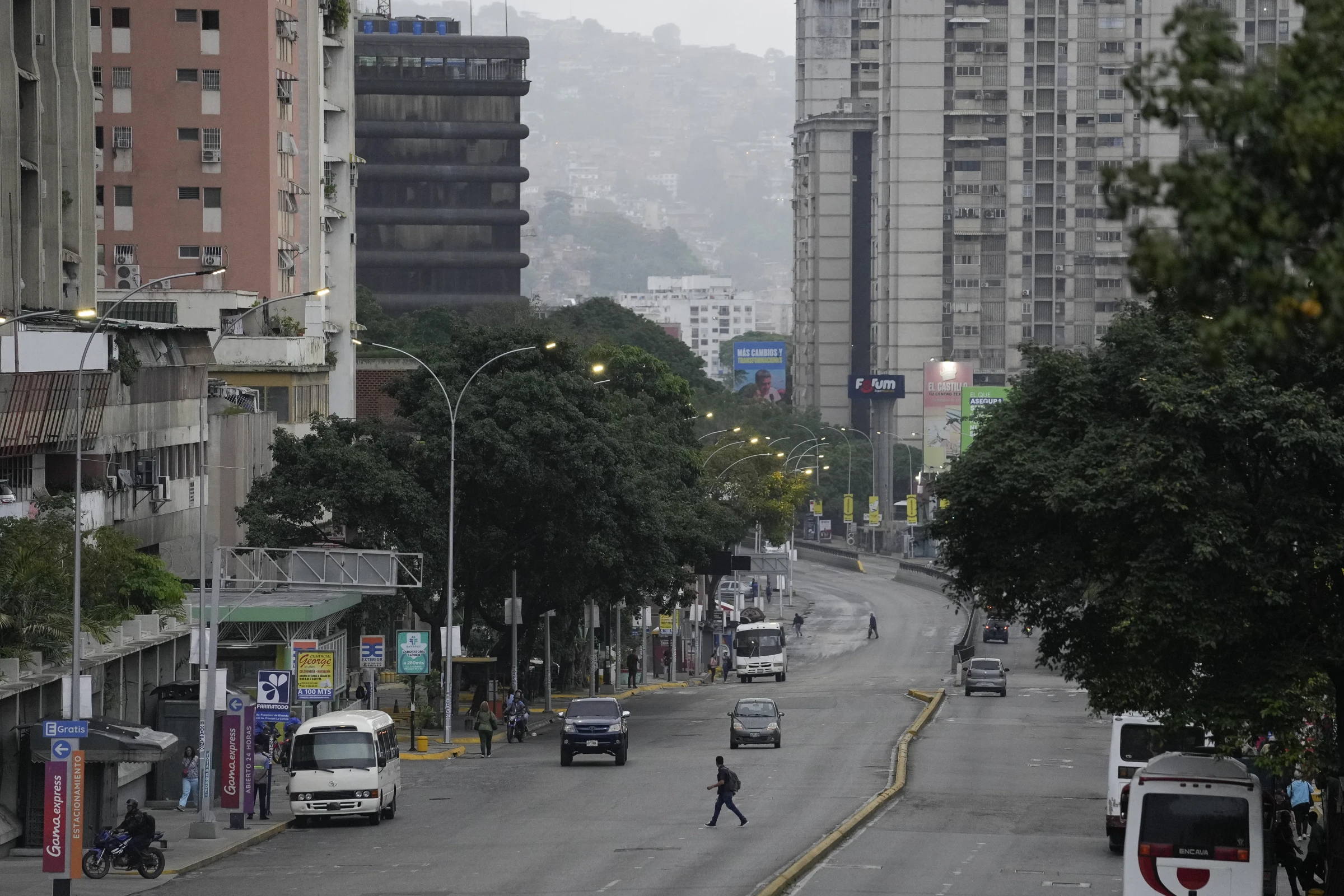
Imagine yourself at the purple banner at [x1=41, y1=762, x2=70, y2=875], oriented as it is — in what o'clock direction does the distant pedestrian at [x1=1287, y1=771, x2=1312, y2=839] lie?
The distant pedestrian is roughly at 9 o'clock from the purple banner.

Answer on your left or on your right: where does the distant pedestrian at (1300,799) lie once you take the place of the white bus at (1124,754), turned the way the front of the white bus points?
on your right

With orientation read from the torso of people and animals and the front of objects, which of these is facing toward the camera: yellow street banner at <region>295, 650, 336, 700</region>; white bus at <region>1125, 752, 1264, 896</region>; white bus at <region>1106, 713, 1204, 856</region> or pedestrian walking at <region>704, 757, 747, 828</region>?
the yellow street banner

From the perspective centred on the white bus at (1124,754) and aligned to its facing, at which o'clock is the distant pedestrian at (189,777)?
The distant pedestrian is roughly at 9 o'clock from the white bus.

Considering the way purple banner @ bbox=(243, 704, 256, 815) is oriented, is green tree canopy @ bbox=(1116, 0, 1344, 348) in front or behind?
in front

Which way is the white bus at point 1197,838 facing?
away from the camera

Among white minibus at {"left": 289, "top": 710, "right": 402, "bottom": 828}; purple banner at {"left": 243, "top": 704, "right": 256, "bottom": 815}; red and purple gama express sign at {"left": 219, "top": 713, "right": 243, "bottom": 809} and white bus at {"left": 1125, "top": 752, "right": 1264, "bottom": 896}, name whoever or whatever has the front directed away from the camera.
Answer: the white bus

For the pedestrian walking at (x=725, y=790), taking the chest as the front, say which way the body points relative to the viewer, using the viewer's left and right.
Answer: facing to the left of the viewer

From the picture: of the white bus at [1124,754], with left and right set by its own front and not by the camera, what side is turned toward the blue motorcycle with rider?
left

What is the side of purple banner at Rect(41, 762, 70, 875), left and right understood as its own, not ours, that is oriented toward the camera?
front

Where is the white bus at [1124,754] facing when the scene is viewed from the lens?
facing away from the viewer

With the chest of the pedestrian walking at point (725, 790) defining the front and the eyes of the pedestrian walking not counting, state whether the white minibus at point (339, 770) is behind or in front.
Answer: in front

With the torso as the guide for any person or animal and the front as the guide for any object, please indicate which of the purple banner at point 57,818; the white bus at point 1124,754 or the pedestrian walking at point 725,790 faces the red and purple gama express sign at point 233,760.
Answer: the pedestrian walking

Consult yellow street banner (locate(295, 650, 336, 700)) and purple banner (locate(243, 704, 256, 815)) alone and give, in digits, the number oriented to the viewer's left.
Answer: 0

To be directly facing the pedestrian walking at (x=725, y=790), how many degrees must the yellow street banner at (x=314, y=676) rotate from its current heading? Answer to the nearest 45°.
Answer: approximately 45° to its left

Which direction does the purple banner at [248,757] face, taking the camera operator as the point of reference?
facing the viewer

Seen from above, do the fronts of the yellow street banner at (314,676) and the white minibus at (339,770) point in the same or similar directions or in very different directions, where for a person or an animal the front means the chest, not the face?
same or similar directions
